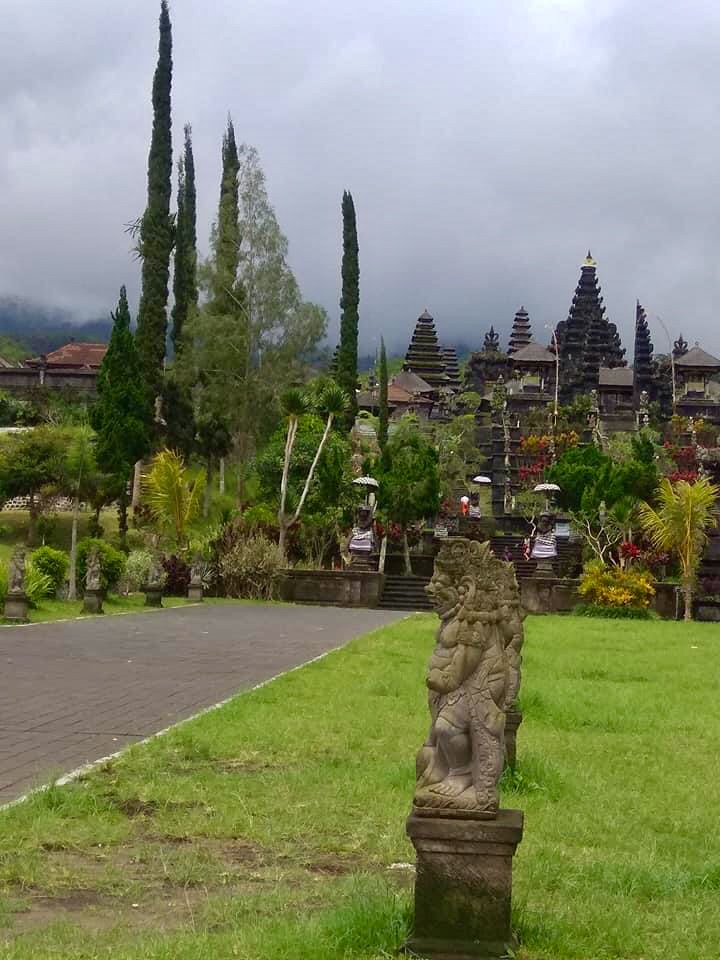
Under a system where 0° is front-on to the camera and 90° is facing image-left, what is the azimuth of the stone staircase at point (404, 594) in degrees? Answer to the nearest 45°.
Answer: approximately 0°

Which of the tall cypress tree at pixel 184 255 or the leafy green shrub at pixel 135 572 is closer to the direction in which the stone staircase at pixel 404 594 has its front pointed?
the leafy green shrub

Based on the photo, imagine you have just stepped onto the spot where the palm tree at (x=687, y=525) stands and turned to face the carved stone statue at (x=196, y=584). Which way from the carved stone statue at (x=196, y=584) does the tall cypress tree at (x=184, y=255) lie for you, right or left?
right

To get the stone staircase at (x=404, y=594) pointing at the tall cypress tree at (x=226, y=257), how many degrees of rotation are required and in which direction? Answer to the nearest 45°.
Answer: approximately 135° to its right

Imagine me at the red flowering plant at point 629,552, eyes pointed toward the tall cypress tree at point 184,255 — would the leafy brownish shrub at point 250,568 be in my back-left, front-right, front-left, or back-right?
front-left

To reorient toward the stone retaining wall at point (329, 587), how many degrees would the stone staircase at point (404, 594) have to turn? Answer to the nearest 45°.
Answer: approximately 45° to its right

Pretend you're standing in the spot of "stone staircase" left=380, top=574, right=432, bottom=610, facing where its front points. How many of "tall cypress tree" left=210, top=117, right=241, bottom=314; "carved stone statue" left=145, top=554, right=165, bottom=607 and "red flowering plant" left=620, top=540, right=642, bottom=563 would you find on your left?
1

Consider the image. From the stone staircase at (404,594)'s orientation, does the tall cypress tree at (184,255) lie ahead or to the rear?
to the rear

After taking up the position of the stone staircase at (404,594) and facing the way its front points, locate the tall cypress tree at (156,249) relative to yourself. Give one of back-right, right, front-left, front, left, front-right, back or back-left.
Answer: back-right

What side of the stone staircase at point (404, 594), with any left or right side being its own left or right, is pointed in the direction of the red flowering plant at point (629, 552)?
left

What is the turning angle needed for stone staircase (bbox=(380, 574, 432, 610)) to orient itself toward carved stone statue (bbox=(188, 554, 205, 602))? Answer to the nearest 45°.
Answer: approximately 45° to its right

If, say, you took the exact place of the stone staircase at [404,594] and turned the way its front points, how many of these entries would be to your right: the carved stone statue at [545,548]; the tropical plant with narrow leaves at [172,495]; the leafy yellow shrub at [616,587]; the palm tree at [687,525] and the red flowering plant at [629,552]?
1

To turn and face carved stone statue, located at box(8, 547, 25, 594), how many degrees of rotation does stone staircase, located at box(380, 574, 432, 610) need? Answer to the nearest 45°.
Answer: approximately 45° to its right

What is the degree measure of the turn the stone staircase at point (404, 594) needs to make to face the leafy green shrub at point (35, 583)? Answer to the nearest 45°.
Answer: approximately 45° to its right

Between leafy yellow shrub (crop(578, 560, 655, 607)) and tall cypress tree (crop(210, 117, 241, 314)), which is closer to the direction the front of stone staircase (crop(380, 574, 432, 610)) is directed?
the leafy yellow shrub

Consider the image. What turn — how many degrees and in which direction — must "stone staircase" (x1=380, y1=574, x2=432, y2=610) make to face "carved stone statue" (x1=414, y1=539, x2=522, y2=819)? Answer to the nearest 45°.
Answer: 0° — it already faces it
